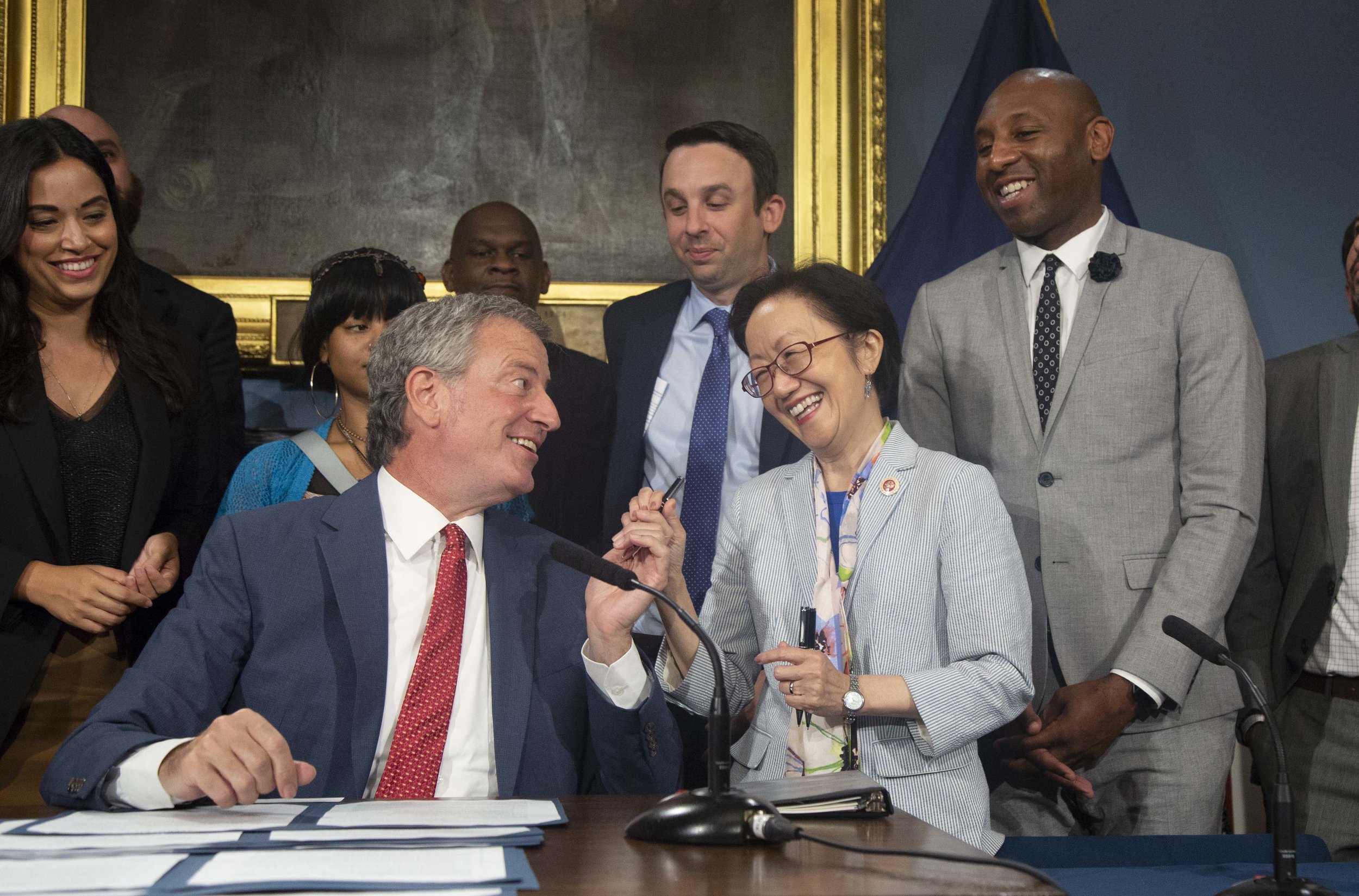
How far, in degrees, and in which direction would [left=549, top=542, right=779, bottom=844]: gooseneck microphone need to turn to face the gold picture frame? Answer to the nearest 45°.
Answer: approximately 90° to its right

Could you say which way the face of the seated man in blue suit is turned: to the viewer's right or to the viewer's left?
to the viewer's right

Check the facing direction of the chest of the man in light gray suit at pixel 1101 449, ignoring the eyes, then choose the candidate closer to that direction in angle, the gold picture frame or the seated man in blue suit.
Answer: the seated man in blue suit

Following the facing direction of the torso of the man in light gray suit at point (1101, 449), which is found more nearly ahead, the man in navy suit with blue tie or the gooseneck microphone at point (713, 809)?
the gooseneck microphone

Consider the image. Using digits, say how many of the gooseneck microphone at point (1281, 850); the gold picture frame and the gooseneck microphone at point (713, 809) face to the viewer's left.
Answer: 2

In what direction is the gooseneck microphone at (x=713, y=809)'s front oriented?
to the viewer's left

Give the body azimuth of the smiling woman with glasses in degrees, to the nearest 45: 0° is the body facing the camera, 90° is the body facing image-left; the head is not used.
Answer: approximately 45°

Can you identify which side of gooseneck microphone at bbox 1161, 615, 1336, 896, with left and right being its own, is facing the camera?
left

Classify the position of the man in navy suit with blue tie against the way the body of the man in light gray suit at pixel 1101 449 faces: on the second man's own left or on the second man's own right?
on the second man's own right

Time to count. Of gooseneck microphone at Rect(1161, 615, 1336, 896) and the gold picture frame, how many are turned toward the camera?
1

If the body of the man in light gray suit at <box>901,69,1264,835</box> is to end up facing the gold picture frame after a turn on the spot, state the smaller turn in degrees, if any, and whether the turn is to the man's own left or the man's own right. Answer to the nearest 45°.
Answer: approximately 90° to the man's own right
